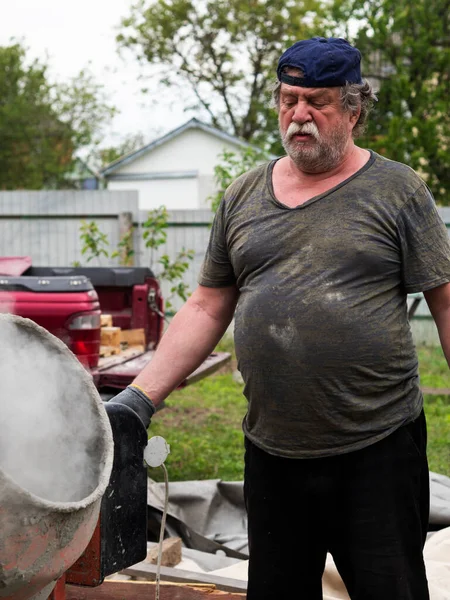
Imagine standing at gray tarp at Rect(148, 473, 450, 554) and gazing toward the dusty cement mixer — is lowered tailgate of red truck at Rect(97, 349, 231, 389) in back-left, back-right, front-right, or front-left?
back-right

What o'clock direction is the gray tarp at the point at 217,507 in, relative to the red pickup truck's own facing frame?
The gray tarp is roughly at 6 o'clock from the red pickup truck.

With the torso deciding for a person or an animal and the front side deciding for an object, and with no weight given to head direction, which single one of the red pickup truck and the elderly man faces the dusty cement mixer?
the elderly man

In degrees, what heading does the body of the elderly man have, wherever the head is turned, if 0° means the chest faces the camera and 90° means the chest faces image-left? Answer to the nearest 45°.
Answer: approximately 45°

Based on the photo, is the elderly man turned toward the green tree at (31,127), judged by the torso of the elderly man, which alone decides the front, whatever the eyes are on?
no

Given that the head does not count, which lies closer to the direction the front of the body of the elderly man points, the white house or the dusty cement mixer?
the dusty cement mixer

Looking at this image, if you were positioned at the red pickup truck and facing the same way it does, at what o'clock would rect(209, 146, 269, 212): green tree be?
The green tree is roughly at 2 o'clock from the red pickup truck.

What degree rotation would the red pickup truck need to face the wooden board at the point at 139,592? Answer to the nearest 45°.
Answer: approximately 135° to its left

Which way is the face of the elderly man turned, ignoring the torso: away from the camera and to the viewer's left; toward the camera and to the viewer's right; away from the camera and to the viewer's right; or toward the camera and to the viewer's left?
toward the camera and to the viewer's left

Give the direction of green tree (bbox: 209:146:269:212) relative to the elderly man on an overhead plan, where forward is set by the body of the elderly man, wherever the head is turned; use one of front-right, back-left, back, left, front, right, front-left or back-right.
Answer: back-right

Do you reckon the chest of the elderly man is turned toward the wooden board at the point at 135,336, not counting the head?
no

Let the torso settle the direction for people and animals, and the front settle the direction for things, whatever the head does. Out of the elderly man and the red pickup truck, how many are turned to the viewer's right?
0

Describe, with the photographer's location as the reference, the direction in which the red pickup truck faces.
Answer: facing away from the viewer and to the left of the viewer
